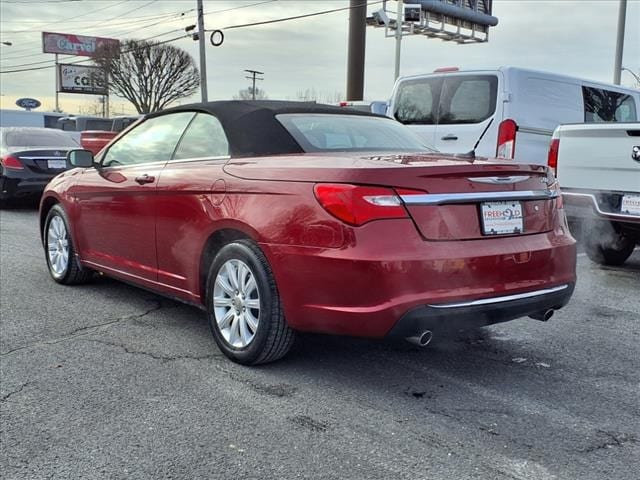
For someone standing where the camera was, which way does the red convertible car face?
facing away from the viewer and to the left of the viewer

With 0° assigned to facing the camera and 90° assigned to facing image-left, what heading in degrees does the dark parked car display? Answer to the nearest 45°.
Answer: approximately 135°

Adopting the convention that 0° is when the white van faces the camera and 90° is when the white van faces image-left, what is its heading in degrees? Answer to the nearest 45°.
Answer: approximately 225°

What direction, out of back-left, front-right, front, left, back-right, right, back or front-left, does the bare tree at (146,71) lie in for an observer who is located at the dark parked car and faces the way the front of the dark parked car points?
front-right

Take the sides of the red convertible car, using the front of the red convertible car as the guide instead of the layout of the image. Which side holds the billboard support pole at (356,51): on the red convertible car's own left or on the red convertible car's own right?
on the red convertible car's own right

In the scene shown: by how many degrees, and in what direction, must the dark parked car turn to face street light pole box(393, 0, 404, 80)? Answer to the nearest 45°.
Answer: approximately 90° to its right

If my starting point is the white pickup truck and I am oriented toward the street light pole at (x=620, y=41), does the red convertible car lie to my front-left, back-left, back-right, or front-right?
back-left

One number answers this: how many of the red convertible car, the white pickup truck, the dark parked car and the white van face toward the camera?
0

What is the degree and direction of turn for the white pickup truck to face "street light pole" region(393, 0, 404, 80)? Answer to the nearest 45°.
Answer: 0° — it already faces it

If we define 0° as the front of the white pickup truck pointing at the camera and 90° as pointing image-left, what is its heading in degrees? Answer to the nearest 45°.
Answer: approximately 180°

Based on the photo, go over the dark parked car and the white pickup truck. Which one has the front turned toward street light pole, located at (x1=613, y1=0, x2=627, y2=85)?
the white pickup truck

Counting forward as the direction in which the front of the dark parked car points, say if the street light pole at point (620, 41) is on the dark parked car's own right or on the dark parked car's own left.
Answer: on the dark parked car's own right

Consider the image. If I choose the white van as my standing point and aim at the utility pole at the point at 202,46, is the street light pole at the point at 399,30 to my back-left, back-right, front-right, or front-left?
front-right

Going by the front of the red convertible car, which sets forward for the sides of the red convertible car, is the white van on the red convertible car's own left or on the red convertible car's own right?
on the red convertible car's own right

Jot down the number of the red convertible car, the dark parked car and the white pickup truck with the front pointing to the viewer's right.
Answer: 0

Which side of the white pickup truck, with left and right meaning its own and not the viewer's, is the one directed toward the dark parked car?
left
